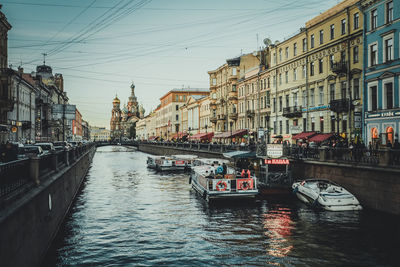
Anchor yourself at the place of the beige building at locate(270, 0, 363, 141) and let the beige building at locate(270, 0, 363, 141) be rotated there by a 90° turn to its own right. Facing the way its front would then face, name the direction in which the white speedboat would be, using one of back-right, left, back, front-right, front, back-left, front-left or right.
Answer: back-left

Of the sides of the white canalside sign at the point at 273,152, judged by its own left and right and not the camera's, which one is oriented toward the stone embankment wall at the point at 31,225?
front

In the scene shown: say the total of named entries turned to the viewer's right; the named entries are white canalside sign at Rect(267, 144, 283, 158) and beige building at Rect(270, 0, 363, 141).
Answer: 0

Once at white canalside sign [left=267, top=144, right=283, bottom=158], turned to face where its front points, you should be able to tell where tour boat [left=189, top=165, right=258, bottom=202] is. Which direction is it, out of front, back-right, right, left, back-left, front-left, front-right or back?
front-right

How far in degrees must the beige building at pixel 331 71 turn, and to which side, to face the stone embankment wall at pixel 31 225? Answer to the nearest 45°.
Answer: approximately 45° to its left

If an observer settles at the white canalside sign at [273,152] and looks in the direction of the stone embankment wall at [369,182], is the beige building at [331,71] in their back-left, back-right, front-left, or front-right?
back-left

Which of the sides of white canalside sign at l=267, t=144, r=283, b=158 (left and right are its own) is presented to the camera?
front

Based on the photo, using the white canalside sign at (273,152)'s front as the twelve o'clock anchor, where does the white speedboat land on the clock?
The white speedboat is roughly at 11 o'clock from the white canalside sign.

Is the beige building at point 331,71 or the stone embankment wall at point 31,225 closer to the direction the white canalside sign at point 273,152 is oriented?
the stone embankment wall

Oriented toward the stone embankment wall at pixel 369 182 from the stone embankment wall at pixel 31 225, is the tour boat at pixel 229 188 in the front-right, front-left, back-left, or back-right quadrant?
front-left

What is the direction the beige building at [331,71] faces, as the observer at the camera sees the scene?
facing the viewer and to the left of the viewer
